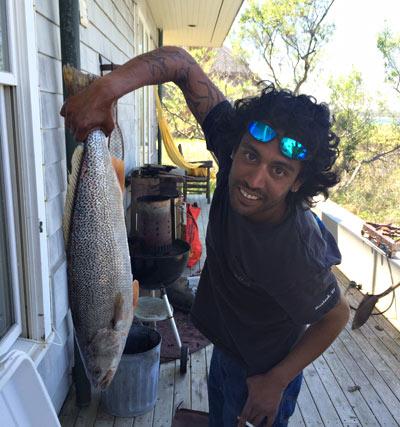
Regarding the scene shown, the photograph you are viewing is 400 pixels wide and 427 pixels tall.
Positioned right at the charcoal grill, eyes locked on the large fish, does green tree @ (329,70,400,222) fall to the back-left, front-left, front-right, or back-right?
back-left
